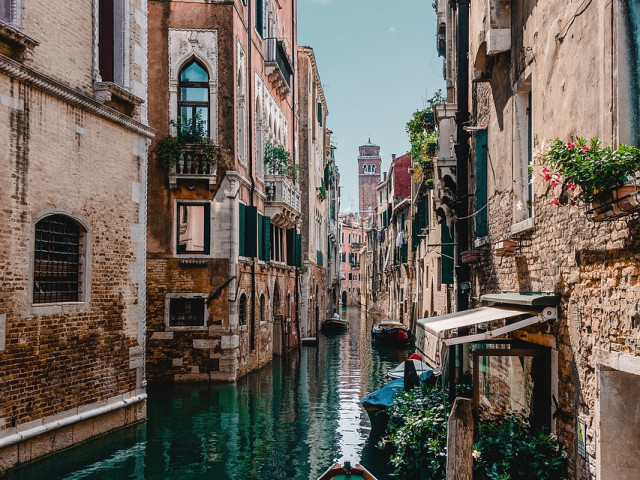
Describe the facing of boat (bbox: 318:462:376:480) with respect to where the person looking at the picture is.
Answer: facing away from the viewer

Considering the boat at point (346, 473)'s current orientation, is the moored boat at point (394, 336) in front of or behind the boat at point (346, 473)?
in front

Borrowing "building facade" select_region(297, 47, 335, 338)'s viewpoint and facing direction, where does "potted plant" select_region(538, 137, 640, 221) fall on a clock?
The potted plant is roughly at 3 o'clock from the building facade.

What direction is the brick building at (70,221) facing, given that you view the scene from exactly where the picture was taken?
facing the viewer and to the right of the viewer

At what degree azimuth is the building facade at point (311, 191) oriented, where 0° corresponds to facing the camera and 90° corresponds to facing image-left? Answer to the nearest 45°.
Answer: approximately 270°

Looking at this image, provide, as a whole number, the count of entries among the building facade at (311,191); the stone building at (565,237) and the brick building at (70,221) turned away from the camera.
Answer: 0

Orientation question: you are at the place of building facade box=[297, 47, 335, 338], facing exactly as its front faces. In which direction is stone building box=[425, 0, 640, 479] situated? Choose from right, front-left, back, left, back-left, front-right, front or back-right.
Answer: right

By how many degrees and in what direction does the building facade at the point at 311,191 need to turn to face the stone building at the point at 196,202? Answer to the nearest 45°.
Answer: approximately 90° to its right

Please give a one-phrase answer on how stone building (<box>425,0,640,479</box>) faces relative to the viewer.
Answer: facing the viewer and to the left of the viewer

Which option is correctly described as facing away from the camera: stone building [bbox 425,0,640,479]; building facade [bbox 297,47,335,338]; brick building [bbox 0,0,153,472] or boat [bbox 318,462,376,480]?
the boat

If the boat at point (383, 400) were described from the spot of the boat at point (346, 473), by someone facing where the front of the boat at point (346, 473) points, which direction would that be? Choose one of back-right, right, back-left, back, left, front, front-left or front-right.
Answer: front
